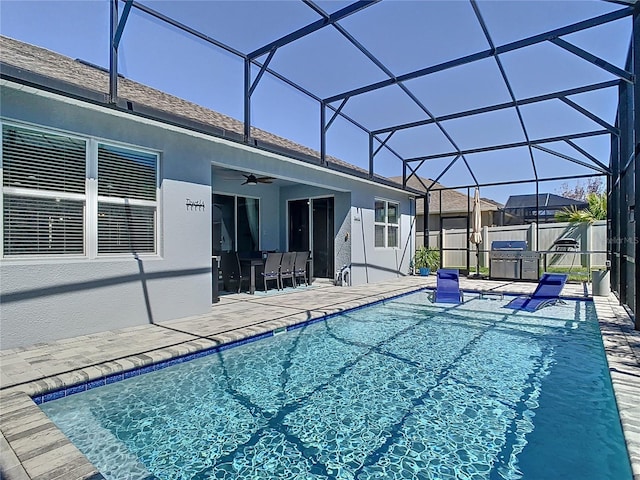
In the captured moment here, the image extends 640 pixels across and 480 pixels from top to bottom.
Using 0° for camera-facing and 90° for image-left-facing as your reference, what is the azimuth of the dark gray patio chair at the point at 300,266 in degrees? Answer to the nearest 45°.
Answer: approximately 135°

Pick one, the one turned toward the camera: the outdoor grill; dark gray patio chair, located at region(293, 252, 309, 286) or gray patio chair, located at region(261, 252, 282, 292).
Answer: the outdoor grill

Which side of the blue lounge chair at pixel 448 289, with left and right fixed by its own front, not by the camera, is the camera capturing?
front

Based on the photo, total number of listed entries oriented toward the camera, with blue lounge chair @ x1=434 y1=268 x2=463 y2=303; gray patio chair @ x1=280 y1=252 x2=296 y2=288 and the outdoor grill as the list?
2

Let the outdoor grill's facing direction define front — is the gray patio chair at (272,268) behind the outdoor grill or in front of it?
in front

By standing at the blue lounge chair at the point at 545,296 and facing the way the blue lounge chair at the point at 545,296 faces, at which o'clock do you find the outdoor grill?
The outdoor grill is roughly at 4 o'clock from the blue lounge chair.

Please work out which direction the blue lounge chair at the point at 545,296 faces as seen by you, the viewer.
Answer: facing the viewer and to the left of the viewer

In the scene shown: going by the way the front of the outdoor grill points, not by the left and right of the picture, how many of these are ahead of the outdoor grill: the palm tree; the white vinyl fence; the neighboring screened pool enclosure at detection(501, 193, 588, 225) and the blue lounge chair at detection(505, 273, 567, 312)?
1

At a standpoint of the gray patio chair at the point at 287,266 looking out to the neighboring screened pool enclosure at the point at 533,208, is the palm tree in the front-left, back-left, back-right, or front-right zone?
front-right

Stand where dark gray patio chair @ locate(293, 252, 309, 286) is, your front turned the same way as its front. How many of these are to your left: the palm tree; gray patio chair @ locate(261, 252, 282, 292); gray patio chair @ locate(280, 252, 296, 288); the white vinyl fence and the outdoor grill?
2

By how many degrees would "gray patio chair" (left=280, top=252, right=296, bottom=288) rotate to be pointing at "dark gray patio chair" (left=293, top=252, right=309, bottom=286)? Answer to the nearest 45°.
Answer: approximately 90° to its right

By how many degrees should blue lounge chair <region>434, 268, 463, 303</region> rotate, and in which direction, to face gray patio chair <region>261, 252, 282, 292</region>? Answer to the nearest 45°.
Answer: approximately 90° to its right

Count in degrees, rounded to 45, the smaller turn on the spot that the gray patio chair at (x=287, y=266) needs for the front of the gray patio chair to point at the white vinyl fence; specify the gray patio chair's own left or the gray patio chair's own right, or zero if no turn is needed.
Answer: approximately 135° to the gray patio chair's own right

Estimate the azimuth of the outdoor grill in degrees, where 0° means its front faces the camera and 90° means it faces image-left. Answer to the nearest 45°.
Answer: approximately 0°

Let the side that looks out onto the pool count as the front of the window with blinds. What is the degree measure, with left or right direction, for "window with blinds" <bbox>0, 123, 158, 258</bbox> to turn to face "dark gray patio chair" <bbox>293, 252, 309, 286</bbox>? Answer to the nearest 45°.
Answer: approximately 90° to its left
